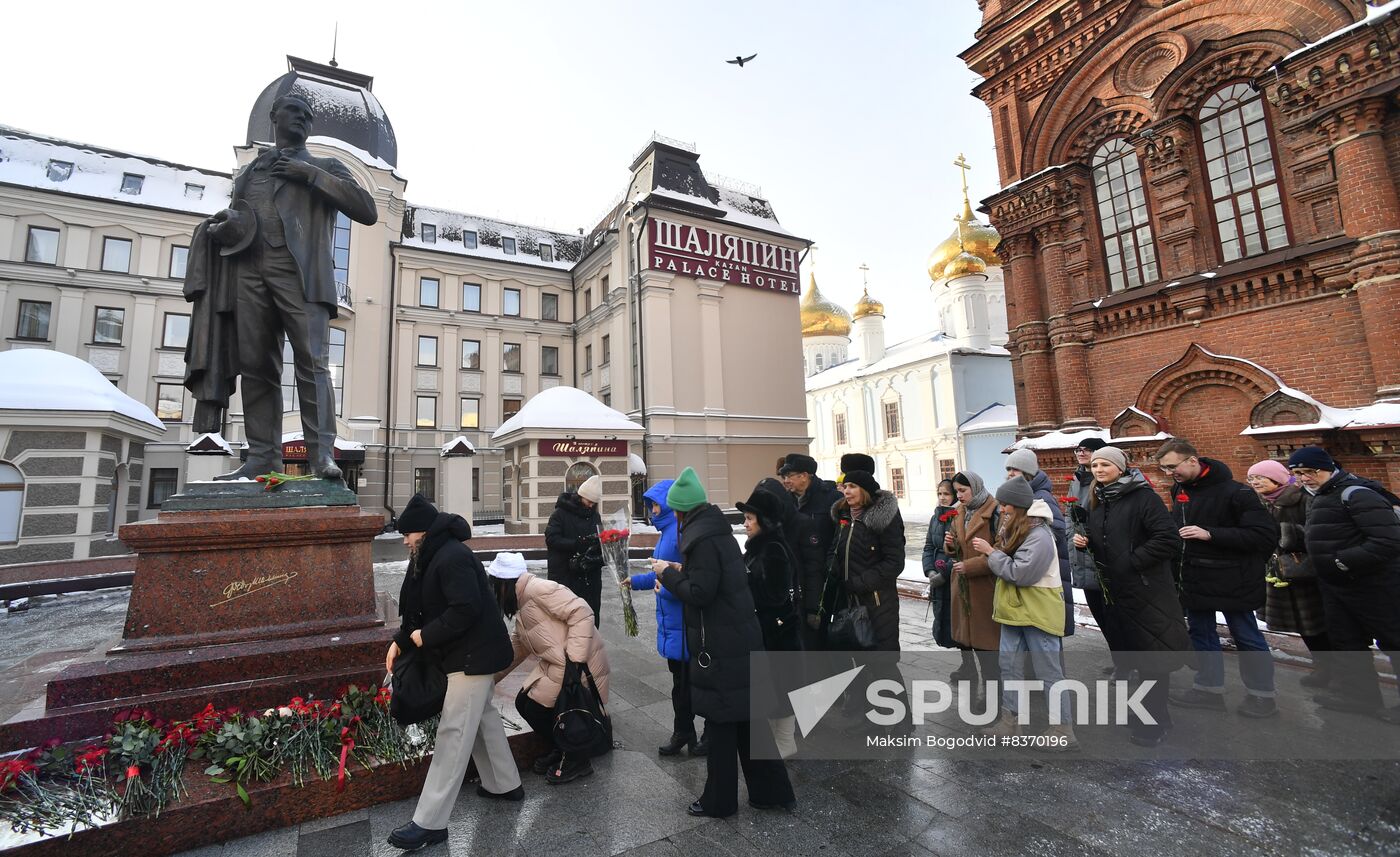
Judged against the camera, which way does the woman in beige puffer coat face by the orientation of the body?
to the viewer's left

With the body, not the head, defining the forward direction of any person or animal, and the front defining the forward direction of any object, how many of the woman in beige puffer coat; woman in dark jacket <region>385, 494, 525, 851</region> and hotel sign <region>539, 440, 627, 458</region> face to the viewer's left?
2

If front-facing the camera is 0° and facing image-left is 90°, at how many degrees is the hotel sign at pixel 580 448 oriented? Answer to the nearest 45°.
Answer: approximately 0°

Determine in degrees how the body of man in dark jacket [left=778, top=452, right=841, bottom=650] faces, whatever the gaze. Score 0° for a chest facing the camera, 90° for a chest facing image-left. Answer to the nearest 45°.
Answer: approximately 45°

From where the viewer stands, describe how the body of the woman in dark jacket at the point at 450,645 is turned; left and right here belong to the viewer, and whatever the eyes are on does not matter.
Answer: facing to the left of the viewer

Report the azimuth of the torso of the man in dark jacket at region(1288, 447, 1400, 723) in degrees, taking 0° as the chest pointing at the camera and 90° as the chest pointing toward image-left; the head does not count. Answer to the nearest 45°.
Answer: approximately 45°

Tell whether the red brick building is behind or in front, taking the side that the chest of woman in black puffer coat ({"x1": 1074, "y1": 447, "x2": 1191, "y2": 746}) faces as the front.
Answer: behind

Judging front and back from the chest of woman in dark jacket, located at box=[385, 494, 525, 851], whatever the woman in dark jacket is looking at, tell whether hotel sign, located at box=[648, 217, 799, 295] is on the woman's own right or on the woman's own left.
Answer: on the woman's own right

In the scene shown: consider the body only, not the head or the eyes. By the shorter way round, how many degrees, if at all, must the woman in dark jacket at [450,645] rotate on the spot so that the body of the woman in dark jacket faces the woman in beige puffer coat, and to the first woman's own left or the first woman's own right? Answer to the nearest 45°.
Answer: approximately 135° to the first woman's own right

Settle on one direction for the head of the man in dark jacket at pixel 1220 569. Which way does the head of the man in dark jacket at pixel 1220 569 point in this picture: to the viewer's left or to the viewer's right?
to the viewer's left

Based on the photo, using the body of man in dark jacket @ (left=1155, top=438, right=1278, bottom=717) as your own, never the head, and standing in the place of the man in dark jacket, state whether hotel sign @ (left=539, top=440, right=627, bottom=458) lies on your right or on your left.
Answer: on your right

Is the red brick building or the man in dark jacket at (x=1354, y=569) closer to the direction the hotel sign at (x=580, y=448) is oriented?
the man in dark jacket
